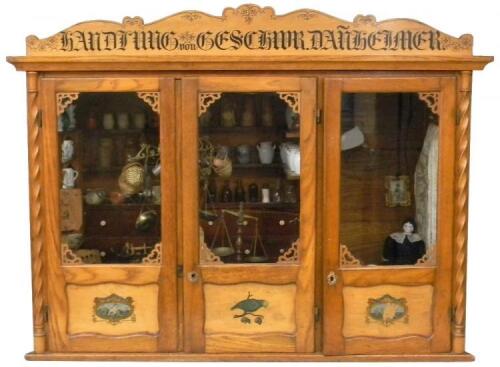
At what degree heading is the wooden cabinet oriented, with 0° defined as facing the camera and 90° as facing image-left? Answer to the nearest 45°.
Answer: approximately 0°

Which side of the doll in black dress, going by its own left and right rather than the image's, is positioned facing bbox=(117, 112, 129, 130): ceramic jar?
right

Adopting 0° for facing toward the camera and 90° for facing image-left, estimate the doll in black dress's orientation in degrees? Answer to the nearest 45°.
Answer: approximately 0°

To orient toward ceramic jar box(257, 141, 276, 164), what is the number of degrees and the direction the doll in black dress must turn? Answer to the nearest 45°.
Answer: approximately 90° to its right

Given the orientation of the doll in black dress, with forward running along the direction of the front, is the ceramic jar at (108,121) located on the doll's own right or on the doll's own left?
on the doll's own right

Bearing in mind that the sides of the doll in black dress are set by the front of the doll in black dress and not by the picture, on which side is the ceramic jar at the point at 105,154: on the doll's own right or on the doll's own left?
on the doll's own right

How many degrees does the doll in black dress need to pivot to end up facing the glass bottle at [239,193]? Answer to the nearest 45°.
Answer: approximately 90° to its right
